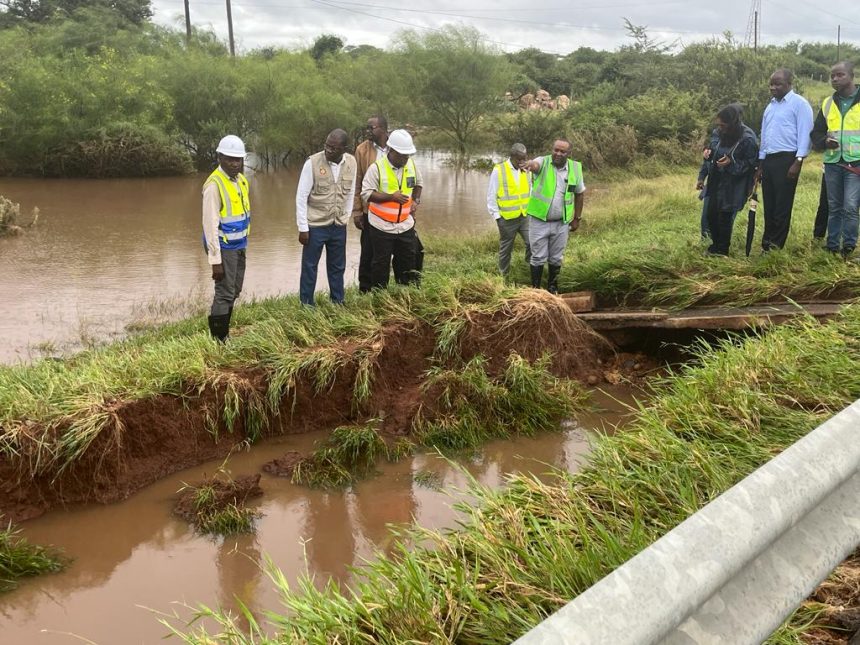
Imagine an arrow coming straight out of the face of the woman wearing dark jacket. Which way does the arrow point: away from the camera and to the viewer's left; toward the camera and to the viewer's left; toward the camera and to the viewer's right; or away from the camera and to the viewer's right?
toward the camera and to the viewer's left

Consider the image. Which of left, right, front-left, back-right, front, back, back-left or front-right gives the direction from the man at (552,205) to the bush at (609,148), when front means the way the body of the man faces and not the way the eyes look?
back

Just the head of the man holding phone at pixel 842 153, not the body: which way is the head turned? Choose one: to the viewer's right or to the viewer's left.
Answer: to the viewer's left

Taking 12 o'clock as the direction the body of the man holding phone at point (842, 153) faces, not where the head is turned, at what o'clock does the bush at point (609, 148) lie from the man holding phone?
The bush is roughly at 4 o'clock from the man holding phone.

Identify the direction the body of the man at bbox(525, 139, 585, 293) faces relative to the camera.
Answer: toward the camera

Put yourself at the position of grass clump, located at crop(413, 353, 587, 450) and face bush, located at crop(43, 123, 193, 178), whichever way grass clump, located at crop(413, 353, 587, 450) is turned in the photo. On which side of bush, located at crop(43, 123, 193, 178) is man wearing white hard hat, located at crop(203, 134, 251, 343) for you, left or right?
left

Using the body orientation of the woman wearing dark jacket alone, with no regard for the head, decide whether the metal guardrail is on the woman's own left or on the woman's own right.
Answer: on the woman's own left

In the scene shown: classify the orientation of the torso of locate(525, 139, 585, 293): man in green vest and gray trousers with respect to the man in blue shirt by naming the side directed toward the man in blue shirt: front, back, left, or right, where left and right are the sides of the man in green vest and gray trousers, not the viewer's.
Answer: left

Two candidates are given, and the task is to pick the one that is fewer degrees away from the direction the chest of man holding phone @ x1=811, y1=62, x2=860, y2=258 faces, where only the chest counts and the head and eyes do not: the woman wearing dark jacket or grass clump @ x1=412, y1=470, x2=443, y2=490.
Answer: the grass clump

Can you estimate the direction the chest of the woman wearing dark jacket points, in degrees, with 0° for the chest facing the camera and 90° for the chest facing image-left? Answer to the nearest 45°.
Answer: approximately 45°

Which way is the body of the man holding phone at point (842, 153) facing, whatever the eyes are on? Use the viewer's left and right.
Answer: facing the viewer and to the left of the viewer

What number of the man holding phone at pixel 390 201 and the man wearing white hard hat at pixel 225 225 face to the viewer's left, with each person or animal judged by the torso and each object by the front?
0

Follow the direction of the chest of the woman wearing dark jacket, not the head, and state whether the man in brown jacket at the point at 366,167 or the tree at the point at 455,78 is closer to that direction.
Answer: the man in brown jacket
